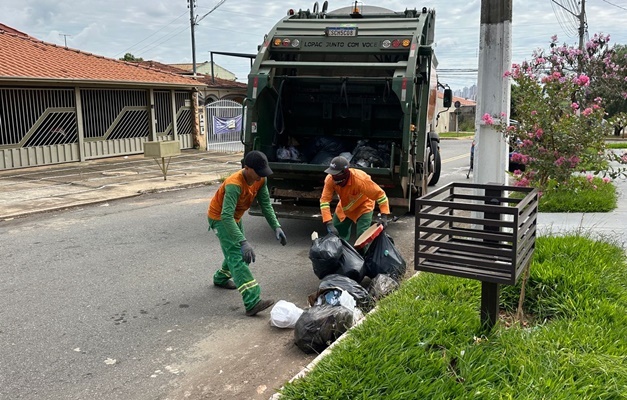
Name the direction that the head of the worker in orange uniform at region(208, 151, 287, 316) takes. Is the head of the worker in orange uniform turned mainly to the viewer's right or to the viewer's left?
to the viewer's right

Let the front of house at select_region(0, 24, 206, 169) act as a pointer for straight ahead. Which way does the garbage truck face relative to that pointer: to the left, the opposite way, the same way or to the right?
to the left

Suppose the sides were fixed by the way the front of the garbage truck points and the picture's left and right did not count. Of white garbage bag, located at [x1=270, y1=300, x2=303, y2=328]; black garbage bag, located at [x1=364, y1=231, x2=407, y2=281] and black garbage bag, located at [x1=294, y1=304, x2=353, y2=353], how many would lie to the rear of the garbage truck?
3

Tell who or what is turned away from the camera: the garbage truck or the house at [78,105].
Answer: the garbage truck

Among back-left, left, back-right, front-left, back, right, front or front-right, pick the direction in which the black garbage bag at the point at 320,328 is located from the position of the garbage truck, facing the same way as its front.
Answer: back

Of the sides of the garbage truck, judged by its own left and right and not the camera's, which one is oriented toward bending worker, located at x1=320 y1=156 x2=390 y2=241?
back

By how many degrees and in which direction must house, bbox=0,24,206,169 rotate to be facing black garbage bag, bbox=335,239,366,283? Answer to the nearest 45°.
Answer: approximately 45° to its right

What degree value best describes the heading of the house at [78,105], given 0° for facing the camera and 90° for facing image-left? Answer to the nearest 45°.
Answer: approximately 315°

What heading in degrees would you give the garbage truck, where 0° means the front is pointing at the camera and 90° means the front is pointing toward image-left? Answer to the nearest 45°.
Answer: approximately 180°

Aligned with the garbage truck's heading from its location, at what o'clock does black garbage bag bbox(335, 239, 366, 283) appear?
The black garbage bag is roughly at 6 o'clock from the garbage truck.

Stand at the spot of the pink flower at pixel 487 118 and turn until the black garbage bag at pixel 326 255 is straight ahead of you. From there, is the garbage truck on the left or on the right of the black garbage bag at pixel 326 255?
right

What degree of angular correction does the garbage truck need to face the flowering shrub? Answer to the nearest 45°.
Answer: approximately 135° to its right

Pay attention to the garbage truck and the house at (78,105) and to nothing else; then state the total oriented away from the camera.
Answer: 1
